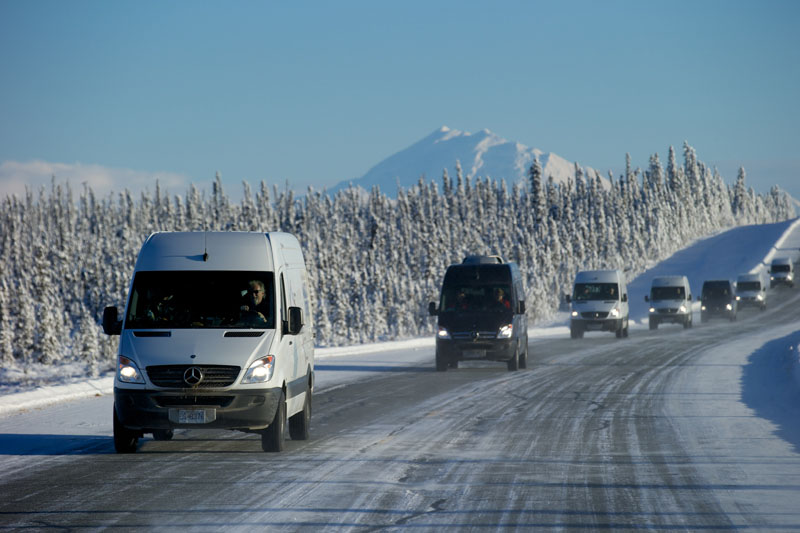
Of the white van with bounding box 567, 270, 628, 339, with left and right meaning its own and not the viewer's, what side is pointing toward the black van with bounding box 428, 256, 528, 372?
front

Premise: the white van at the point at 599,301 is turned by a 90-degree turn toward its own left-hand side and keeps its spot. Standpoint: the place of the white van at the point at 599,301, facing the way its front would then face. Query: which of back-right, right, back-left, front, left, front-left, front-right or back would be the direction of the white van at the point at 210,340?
right

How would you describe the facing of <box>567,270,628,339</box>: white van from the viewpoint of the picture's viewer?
facing the viewer

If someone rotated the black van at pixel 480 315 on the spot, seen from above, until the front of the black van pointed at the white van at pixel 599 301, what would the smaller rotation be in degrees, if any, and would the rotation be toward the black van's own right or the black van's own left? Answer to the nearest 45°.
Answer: approximately 180°

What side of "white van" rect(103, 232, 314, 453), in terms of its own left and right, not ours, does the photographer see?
front

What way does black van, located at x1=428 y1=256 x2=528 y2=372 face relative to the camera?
toward the camera

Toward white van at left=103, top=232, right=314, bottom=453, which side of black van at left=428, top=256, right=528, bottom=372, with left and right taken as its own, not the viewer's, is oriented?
front

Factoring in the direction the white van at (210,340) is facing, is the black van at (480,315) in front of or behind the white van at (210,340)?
behind
